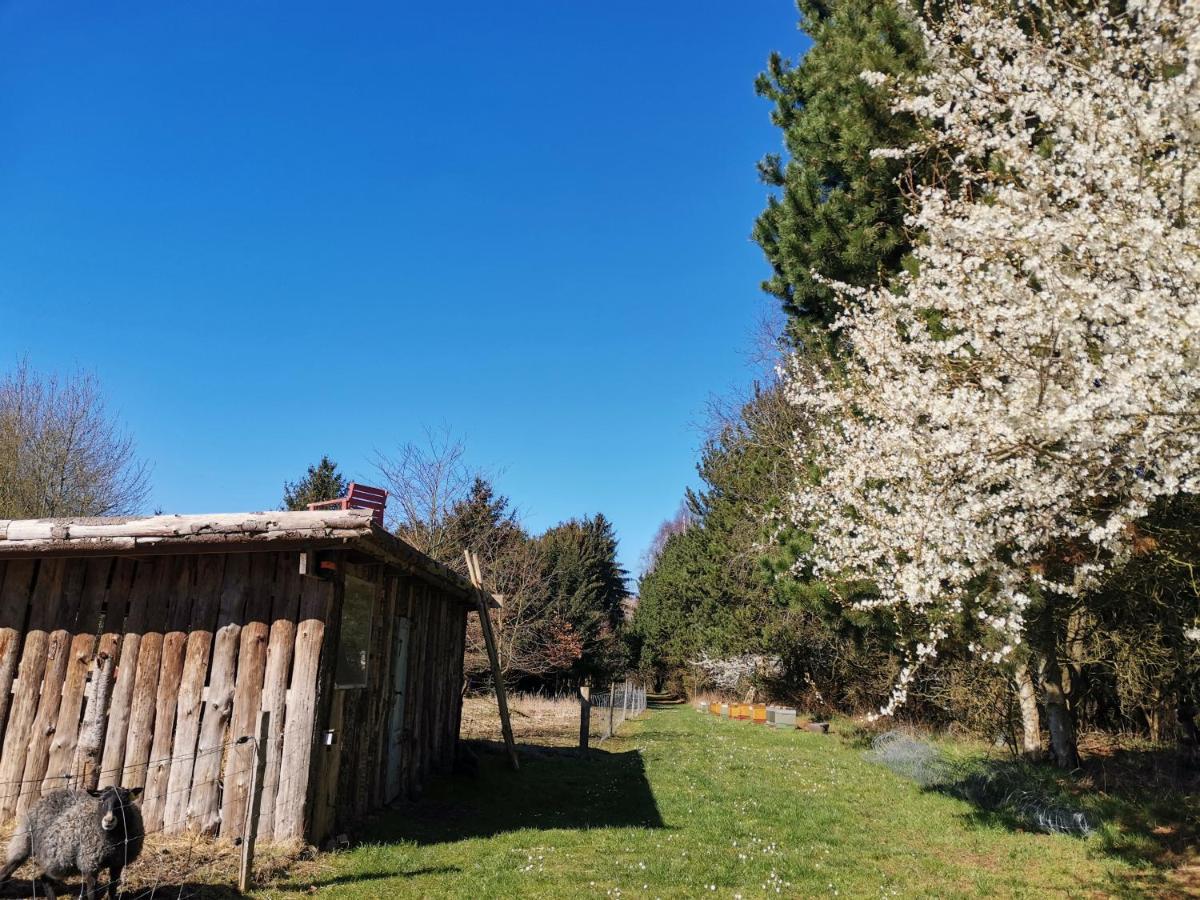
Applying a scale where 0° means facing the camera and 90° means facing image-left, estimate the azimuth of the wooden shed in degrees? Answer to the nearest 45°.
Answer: approximately 270°

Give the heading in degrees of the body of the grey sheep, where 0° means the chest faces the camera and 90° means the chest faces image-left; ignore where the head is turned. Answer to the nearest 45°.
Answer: approximately 315°

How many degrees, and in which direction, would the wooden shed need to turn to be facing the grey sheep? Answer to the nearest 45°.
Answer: approximately 90° to its right

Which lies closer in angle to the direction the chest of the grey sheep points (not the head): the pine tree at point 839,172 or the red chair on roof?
the pine tree

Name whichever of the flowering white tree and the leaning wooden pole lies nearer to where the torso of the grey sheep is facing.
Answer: the flowering white tree

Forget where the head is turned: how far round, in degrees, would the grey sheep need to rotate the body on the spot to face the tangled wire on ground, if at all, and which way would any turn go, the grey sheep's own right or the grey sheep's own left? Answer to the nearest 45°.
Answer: approximately 45° to the grey sheep's own left

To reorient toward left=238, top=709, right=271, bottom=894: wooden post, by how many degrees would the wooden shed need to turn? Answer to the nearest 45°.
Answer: approximately 45° to its right

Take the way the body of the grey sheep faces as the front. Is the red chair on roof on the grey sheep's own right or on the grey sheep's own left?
on the grey sheep's own left
